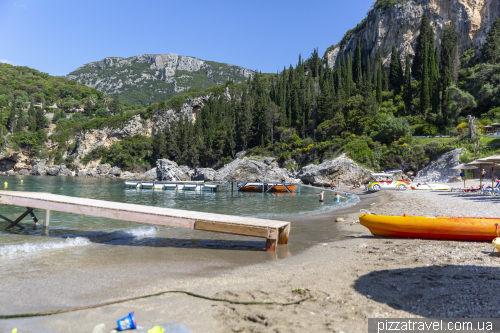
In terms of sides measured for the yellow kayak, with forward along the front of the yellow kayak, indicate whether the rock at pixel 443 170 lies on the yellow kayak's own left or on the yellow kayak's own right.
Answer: on the yellow kayak's own right

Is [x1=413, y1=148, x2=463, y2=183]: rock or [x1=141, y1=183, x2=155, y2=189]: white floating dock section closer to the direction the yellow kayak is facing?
the white floating dock section

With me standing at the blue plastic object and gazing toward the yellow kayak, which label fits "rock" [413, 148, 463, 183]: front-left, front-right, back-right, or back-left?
front-left

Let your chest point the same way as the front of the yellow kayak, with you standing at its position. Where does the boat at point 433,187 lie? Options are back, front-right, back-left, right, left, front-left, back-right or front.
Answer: right

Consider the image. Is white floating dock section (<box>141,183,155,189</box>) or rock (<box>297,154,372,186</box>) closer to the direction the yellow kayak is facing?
the white floating dock section

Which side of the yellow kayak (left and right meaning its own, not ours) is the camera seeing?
left

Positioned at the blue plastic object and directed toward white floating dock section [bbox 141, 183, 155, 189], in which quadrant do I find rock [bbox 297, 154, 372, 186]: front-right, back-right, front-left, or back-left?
front-right

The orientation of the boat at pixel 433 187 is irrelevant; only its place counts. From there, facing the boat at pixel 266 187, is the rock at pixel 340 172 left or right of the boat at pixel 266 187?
right

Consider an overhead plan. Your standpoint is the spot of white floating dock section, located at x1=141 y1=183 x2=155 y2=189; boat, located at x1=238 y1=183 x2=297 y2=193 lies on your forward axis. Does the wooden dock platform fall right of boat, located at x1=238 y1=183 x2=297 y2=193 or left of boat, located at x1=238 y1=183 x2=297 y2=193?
right

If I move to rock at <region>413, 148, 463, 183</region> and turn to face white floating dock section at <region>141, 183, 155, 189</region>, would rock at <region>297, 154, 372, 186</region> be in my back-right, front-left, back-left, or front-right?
front-right

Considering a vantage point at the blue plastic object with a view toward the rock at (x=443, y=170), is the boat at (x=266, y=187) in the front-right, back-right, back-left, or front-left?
front-left

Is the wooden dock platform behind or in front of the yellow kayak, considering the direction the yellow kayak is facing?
in front

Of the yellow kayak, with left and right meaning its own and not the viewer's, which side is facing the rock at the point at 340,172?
right
